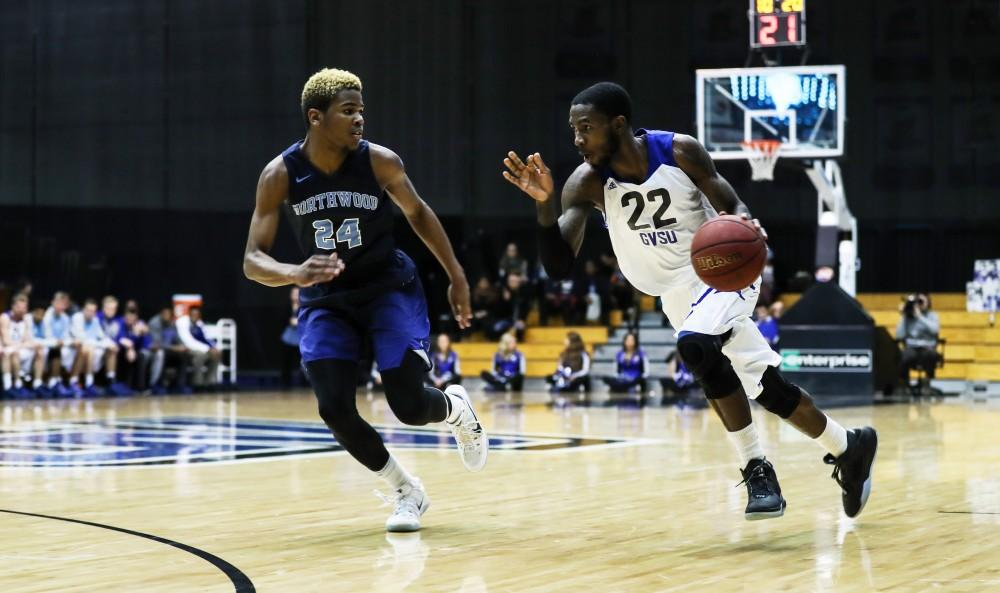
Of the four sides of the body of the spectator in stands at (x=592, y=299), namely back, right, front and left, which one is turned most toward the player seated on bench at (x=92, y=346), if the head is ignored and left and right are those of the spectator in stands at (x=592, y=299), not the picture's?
right

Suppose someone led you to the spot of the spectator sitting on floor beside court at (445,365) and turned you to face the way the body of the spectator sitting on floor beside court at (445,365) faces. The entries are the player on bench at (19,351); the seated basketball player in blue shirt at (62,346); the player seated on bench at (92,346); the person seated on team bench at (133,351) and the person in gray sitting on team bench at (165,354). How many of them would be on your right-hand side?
5

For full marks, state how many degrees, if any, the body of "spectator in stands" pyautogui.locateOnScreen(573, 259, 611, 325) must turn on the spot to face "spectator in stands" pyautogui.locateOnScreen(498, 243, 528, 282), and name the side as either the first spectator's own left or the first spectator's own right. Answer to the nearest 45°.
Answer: approximately 90° to the first spectator's own right

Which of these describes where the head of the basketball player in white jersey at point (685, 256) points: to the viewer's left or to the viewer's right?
to the viewer's left

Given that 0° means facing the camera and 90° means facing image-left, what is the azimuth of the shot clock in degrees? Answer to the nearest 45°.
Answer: approximately 0°
